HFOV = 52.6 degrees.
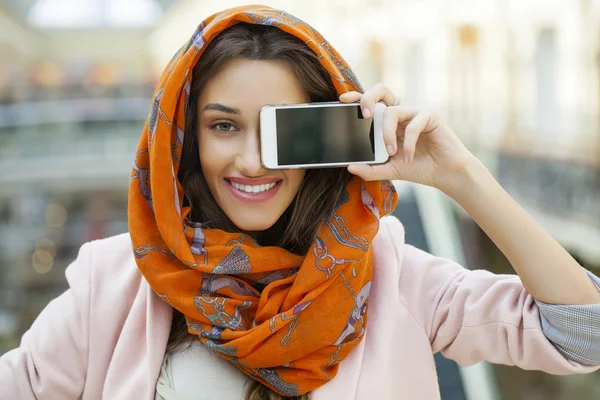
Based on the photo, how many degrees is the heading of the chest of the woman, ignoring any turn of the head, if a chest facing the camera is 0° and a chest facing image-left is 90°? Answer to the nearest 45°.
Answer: approximately 0°
